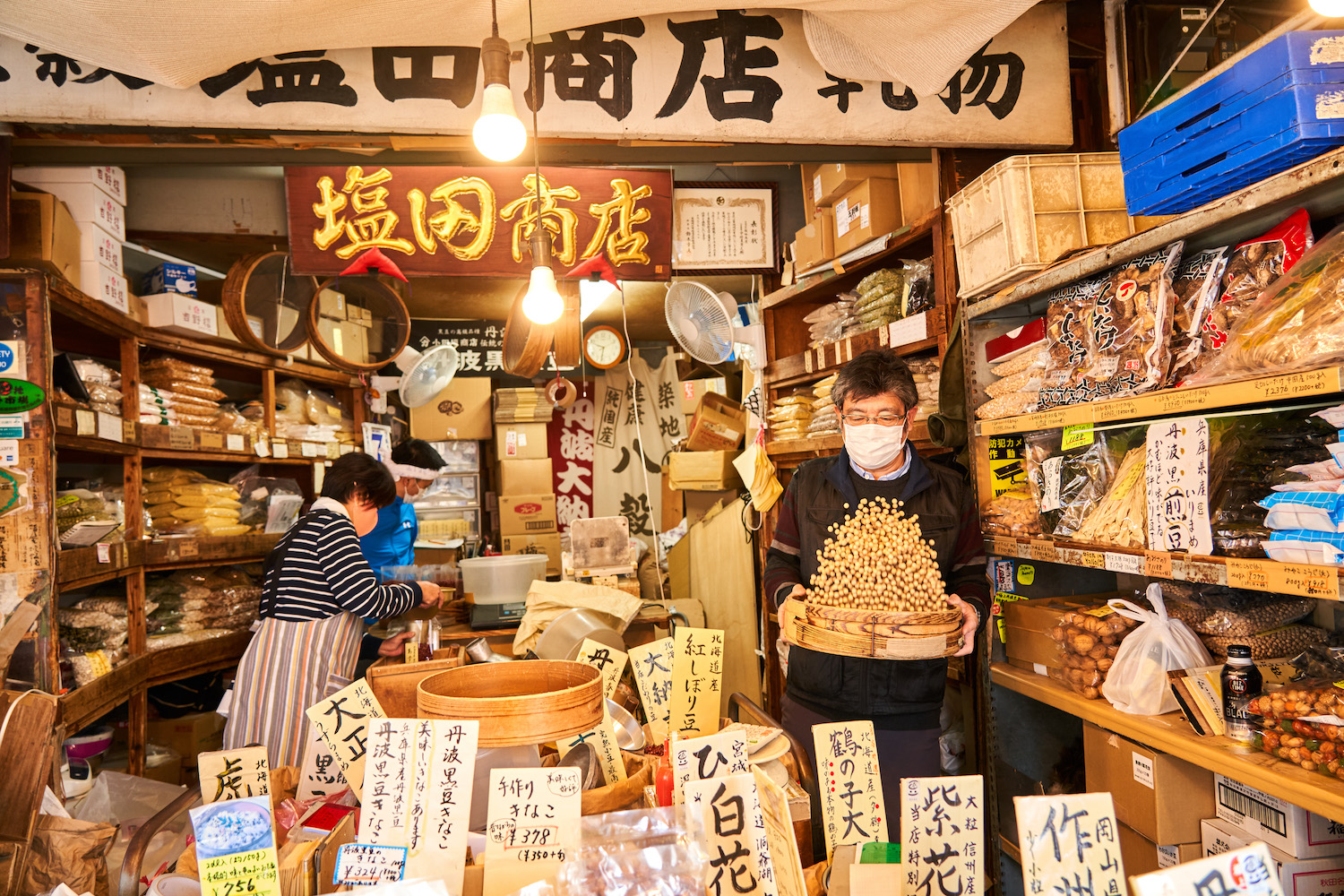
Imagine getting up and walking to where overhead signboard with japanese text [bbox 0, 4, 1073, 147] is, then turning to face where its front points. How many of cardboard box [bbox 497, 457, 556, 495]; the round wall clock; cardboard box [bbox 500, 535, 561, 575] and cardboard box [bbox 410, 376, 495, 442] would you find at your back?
4

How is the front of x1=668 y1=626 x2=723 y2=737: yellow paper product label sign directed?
toward the camera

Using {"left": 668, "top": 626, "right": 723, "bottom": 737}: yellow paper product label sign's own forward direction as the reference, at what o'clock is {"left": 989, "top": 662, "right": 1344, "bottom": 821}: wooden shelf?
The wooden shelf is roughly at 9 o'clock from the yellow paper product label sign.

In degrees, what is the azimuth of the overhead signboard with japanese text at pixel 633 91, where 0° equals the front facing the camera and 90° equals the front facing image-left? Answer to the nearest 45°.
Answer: approximately 0°

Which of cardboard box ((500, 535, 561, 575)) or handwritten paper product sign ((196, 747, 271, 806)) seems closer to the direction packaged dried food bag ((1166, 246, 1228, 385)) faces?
the handwritten paper product sign

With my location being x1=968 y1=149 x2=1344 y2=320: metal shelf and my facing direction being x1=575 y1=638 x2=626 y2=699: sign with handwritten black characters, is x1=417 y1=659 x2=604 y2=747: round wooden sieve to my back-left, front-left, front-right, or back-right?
front-left

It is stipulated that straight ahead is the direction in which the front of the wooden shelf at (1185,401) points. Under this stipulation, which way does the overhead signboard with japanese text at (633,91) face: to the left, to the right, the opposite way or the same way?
to the left

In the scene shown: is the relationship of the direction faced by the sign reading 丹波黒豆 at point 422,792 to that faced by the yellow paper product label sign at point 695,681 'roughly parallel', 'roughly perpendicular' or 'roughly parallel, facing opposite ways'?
roughly parallel

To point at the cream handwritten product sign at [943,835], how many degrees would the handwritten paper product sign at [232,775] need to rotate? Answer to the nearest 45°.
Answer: approximately 45° to its left

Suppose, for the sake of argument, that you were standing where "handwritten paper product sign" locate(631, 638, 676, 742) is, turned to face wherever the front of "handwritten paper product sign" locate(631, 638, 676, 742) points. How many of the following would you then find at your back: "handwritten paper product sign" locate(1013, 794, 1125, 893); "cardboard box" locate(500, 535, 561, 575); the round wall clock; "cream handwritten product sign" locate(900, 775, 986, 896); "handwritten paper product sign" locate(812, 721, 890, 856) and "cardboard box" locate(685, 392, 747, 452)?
3

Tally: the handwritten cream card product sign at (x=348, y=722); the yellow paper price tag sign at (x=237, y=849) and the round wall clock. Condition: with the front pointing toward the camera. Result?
3

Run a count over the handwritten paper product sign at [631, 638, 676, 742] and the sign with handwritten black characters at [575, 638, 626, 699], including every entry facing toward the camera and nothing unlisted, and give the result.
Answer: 2

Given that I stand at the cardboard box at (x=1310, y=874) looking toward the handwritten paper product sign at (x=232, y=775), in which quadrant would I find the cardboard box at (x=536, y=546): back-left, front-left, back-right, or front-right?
front-right

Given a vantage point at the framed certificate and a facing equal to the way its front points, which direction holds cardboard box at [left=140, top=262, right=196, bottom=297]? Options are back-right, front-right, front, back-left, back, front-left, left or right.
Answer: right

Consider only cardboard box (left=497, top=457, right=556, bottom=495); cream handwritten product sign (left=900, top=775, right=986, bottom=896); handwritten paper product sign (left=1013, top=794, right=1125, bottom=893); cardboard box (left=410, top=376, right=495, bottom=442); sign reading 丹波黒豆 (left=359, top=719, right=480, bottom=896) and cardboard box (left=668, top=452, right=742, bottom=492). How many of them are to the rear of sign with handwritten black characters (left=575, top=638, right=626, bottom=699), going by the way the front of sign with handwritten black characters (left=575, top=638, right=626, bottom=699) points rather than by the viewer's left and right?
3

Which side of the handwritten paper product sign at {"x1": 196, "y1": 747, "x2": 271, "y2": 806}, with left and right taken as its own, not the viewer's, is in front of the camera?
front

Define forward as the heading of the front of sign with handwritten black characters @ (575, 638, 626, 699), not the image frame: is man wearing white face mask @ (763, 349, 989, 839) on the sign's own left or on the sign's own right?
on the sign's own left
